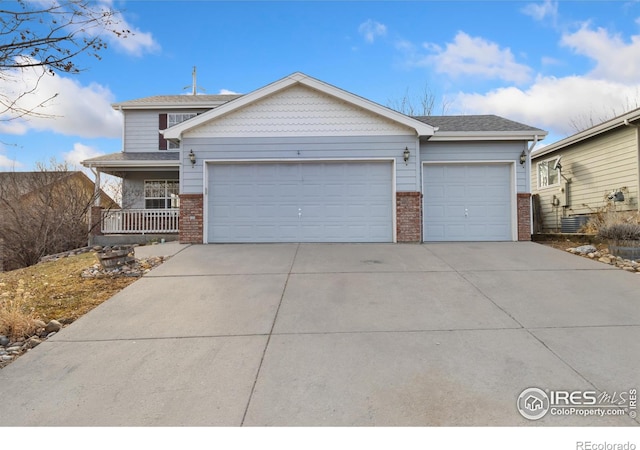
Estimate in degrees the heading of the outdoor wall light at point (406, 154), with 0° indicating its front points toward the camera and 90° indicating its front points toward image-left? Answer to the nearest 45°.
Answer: approximately 0°

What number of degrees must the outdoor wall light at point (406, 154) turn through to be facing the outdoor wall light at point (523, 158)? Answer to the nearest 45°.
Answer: approximately 90° to its left

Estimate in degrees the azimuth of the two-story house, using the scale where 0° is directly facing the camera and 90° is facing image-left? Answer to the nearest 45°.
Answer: approximately 0°

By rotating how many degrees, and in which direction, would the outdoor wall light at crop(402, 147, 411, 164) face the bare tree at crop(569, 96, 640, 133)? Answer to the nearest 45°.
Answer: approximately 135° to its left

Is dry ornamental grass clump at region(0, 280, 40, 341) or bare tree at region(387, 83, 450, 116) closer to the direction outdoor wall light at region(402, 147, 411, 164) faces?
the dry ornamental grass clump

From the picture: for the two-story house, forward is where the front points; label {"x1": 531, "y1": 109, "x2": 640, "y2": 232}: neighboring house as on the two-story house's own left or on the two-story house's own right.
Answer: on the two-story house's own left

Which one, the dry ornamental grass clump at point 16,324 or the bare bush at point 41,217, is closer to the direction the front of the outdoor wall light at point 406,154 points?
the dry ornamental grass clump

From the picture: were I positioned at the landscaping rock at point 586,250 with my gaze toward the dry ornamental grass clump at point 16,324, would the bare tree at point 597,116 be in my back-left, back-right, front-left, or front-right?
back-right

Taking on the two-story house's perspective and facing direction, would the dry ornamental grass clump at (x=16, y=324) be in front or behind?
in front
